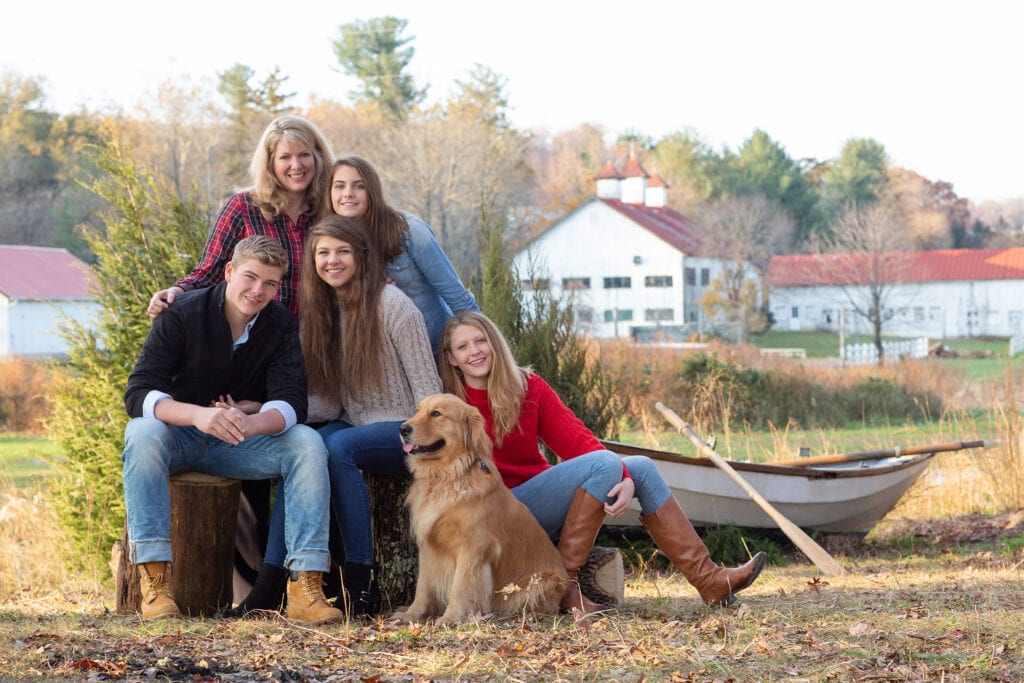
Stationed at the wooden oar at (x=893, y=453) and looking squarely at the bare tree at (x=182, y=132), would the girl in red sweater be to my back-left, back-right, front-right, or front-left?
back-left

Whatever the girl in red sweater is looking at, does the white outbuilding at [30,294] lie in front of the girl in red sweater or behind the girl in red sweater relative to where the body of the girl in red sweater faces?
behind

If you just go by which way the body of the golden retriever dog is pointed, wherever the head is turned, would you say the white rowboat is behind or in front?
behind

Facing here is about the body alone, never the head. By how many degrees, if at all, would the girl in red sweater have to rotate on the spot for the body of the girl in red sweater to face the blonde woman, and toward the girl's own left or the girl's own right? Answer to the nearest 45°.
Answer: approximately 135° to the girl's own right

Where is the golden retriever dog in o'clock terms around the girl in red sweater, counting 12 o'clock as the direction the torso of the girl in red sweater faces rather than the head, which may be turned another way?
The golden retriever dog is roughly at 3 o'clock from the girl in red sweater.

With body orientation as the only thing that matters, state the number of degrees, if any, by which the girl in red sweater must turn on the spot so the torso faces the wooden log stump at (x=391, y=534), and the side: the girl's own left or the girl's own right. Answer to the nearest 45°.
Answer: approximately 135° to the girl's own right

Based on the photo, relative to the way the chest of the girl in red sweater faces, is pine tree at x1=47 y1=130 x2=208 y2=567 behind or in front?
behind

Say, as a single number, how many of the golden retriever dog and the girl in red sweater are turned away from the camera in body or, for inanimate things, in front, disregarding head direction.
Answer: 0

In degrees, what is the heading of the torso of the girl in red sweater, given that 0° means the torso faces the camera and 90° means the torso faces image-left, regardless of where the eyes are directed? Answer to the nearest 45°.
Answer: approximately 315°

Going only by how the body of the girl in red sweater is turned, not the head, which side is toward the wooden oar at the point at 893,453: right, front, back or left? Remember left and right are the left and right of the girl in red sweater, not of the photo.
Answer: left
